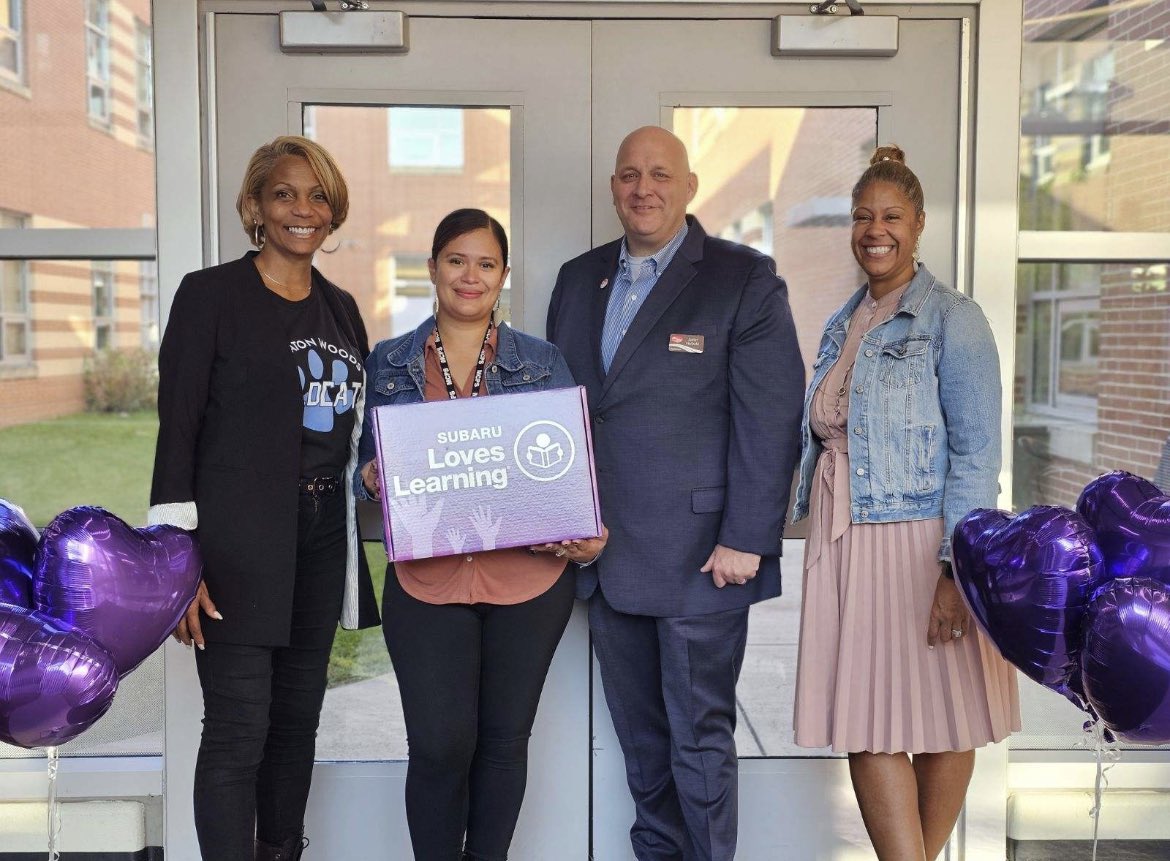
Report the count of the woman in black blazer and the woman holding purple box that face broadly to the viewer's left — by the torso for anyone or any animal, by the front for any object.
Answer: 0

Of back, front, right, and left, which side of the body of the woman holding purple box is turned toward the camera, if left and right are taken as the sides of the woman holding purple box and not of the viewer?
front

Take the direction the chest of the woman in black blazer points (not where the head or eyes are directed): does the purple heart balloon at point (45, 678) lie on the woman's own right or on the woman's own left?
on the woman's own right

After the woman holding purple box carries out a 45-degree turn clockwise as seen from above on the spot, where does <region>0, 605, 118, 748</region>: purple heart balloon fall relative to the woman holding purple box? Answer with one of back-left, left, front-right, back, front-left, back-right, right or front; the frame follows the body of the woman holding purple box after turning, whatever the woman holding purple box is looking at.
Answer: front

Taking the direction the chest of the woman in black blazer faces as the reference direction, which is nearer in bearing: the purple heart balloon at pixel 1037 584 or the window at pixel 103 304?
the purple heart balloon

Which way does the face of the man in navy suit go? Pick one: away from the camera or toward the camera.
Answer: toward the camera

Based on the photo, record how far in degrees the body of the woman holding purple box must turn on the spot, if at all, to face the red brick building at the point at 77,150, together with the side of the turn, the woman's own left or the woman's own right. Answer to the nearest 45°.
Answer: approximately 135° to the woman's own right

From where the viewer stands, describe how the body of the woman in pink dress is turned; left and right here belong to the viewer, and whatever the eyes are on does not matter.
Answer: facing the viewer and to the left of the viewer

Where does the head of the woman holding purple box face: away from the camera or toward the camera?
toward the camera
